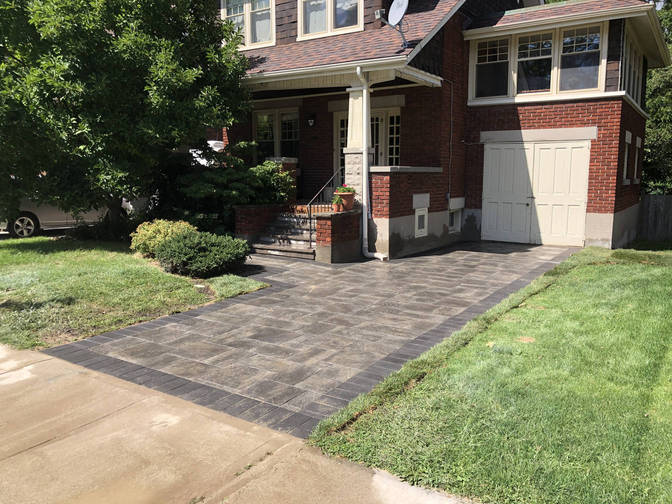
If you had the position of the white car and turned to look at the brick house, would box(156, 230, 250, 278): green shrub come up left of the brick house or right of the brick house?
right
